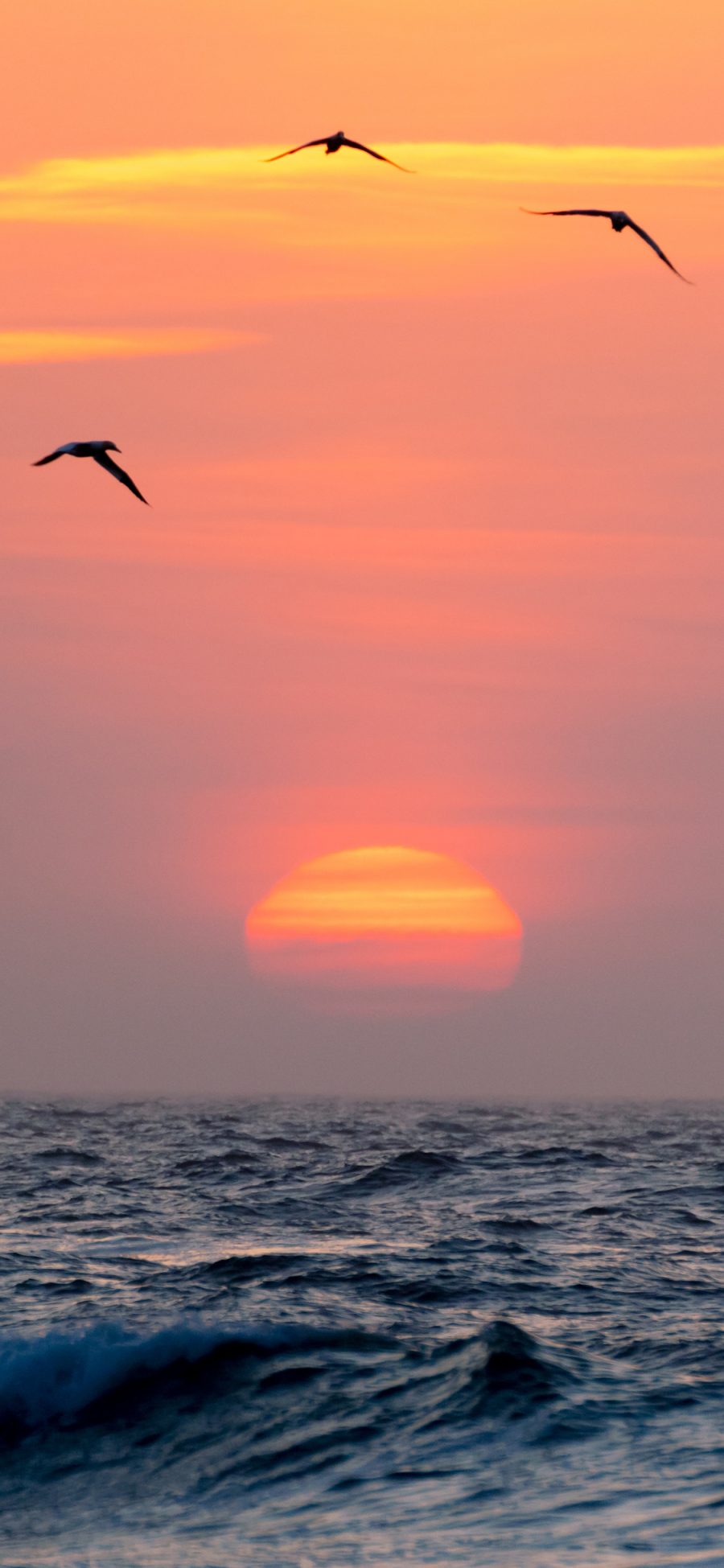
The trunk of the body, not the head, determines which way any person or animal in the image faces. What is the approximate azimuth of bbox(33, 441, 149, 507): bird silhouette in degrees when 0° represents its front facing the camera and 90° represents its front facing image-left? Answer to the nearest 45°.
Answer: approximately 270°
